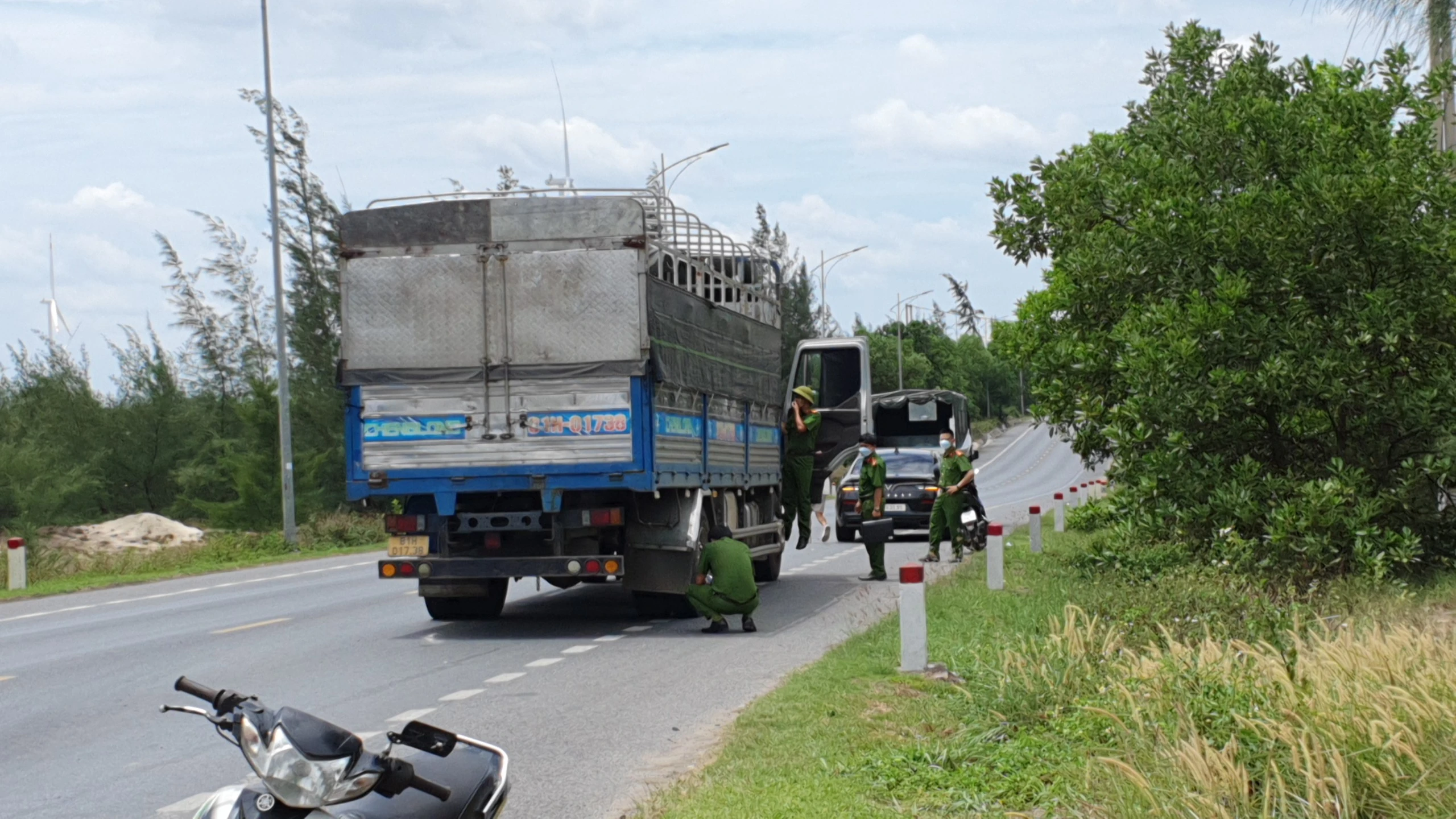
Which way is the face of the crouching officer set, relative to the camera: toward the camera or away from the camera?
away from the camera

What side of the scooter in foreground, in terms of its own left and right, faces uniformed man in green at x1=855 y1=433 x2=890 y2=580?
back

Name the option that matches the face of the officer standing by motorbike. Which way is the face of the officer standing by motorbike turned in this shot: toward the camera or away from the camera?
toward the camera

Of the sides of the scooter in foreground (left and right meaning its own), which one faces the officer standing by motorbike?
back

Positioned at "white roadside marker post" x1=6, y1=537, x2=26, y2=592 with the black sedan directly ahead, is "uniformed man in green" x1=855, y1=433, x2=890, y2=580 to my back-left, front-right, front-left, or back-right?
front-right

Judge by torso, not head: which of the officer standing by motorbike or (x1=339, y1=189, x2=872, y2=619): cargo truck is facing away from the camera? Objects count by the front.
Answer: the cargo truck

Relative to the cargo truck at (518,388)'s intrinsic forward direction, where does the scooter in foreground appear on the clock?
The scooter in foreground is roughly at 6 o'clock from the cargo truck.

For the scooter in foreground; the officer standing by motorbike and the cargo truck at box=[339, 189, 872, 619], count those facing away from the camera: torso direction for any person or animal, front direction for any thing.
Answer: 1

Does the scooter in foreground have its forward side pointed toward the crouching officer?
no

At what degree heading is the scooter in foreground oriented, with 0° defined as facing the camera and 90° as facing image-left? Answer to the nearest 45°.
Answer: approximately 45°

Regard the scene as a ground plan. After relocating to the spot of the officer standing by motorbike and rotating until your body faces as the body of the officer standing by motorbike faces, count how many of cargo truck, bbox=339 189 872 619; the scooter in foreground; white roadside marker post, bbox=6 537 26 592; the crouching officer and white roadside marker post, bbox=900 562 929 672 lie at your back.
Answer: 0

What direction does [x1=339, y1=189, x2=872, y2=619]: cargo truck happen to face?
away from the camera

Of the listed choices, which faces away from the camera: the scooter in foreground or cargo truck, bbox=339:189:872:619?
the cargo truck

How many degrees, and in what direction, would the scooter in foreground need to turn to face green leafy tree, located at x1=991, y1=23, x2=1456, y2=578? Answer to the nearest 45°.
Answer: approximately 180°

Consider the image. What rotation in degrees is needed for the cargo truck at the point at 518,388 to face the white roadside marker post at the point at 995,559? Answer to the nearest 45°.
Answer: approximately 90° to its right

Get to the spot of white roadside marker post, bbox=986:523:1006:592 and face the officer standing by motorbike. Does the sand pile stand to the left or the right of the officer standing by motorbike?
left

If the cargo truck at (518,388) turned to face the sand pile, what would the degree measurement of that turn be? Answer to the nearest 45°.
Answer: approximately 45° to its left

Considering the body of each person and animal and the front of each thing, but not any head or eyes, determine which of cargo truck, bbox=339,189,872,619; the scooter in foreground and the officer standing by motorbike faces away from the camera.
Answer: the cargo truck

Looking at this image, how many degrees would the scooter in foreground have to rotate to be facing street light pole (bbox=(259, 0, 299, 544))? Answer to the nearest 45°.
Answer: approximately 135° to its right
